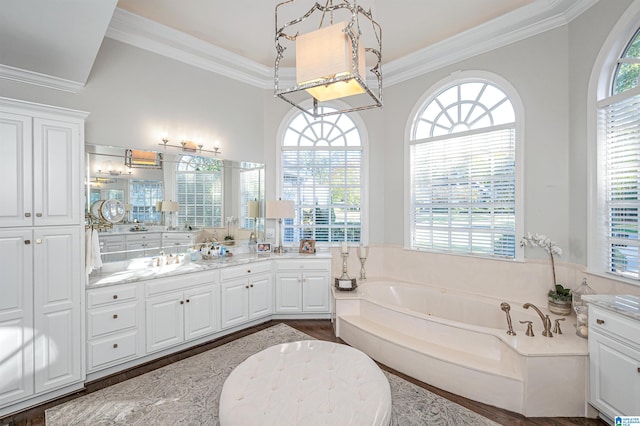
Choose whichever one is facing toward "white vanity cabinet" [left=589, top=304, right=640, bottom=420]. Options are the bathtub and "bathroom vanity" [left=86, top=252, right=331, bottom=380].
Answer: the bathroom vanity

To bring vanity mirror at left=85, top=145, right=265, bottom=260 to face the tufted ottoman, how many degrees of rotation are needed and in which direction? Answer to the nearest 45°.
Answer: approximately 45° to its right

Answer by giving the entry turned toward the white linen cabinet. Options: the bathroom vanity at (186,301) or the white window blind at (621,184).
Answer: the white window blind

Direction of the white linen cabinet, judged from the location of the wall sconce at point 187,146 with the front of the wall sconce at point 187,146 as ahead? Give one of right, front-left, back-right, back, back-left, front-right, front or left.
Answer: right

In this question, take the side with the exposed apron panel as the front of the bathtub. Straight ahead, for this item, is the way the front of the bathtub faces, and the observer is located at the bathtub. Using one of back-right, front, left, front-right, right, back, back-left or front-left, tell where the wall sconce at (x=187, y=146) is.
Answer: front-right

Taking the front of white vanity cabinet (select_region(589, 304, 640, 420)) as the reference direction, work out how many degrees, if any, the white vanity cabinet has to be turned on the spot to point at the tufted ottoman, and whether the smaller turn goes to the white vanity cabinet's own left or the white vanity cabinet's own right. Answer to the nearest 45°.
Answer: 0° — it already faces it

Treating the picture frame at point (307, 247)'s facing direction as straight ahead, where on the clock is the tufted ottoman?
The tufted ottoman is roughly at 12 o'clock from the picture frame.

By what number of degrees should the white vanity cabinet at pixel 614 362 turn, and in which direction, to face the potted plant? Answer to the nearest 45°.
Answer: approximately 90° to its right

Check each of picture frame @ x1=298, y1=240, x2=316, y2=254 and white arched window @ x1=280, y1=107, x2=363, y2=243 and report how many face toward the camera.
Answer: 2

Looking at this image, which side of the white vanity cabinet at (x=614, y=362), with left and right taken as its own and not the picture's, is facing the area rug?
front

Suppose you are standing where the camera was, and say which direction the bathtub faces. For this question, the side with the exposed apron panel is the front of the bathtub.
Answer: facing the viewer and to the left of the viewer

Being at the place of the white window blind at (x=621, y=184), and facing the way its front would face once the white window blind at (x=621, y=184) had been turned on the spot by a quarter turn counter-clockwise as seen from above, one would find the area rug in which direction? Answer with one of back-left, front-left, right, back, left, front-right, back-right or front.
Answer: right
